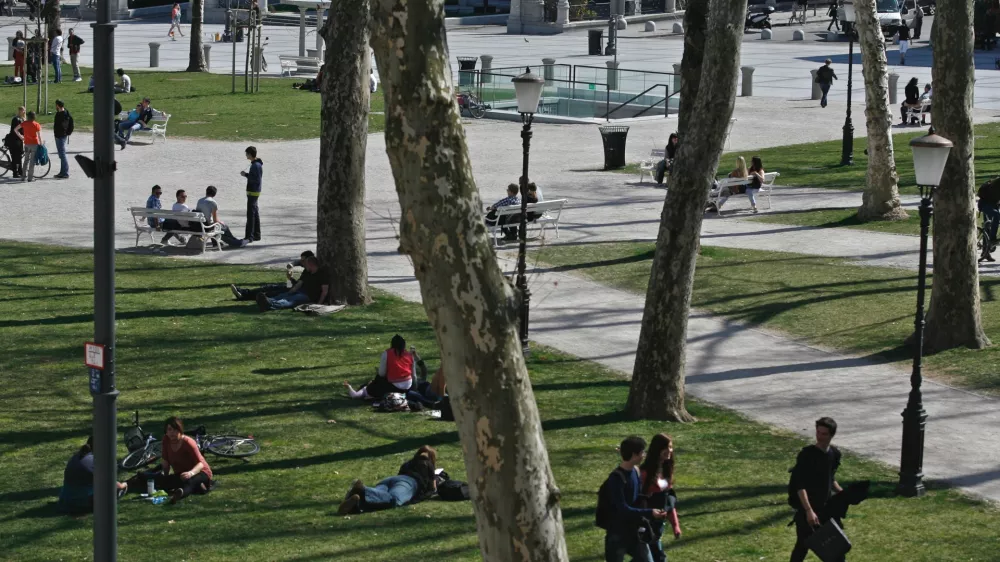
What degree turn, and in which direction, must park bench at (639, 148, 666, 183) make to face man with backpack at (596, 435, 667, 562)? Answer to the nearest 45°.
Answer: approximately 45° to its left

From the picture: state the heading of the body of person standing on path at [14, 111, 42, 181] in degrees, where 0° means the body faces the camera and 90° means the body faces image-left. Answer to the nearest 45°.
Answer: approximately 180°

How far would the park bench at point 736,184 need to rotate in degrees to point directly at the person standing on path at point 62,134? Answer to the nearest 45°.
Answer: approximately 45° to its right

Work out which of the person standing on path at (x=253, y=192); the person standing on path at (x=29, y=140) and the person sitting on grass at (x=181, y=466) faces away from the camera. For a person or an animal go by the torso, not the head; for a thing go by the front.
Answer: the person standing on path at (x=29, y=140)

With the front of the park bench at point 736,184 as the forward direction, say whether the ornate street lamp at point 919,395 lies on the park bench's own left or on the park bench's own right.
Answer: on the park bench's own left

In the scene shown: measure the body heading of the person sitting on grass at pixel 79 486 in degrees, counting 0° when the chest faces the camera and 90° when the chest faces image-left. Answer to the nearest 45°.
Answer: approximately 270°

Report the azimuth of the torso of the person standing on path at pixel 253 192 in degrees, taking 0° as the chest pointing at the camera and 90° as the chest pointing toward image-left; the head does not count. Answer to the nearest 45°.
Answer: approximately 90°

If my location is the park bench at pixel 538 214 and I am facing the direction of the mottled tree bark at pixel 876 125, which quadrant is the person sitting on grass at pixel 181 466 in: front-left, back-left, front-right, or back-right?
back-right
